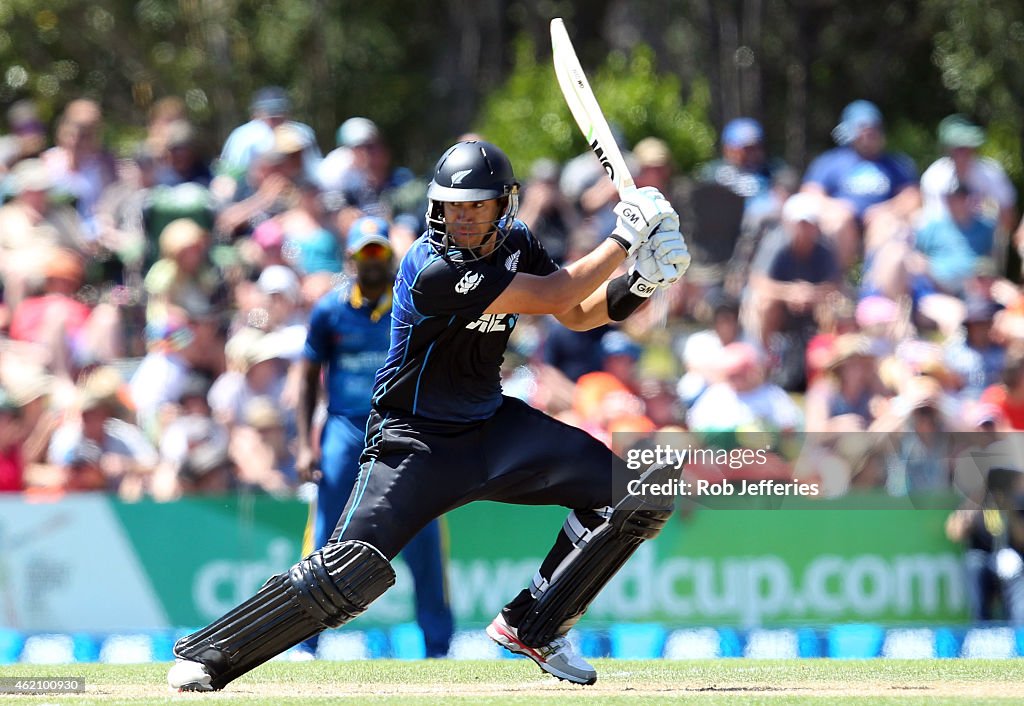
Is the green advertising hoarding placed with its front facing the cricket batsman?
yes

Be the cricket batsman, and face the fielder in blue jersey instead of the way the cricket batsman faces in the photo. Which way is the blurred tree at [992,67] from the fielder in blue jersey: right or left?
right

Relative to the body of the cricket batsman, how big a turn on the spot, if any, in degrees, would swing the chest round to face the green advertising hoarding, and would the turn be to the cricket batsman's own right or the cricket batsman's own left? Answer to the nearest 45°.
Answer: approximately 135° to the cricket batsman's own left

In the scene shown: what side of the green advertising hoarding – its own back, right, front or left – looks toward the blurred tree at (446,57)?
back

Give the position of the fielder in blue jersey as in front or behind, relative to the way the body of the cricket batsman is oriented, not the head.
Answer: behind

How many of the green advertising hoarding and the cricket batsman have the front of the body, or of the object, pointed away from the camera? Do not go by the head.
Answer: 0

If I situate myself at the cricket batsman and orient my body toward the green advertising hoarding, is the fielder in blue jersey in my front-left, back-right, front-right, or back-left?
front-left

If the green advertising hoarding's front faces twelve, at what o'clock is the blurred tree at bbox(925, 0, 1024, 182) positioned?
The blurred tree is roughly at 7 o'clock from the green advertising hoarding.

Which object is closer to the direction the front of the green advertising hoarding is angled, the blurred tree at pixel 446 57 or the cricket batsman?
the cricket batsman

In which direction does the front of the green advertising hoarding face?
toward the camera
